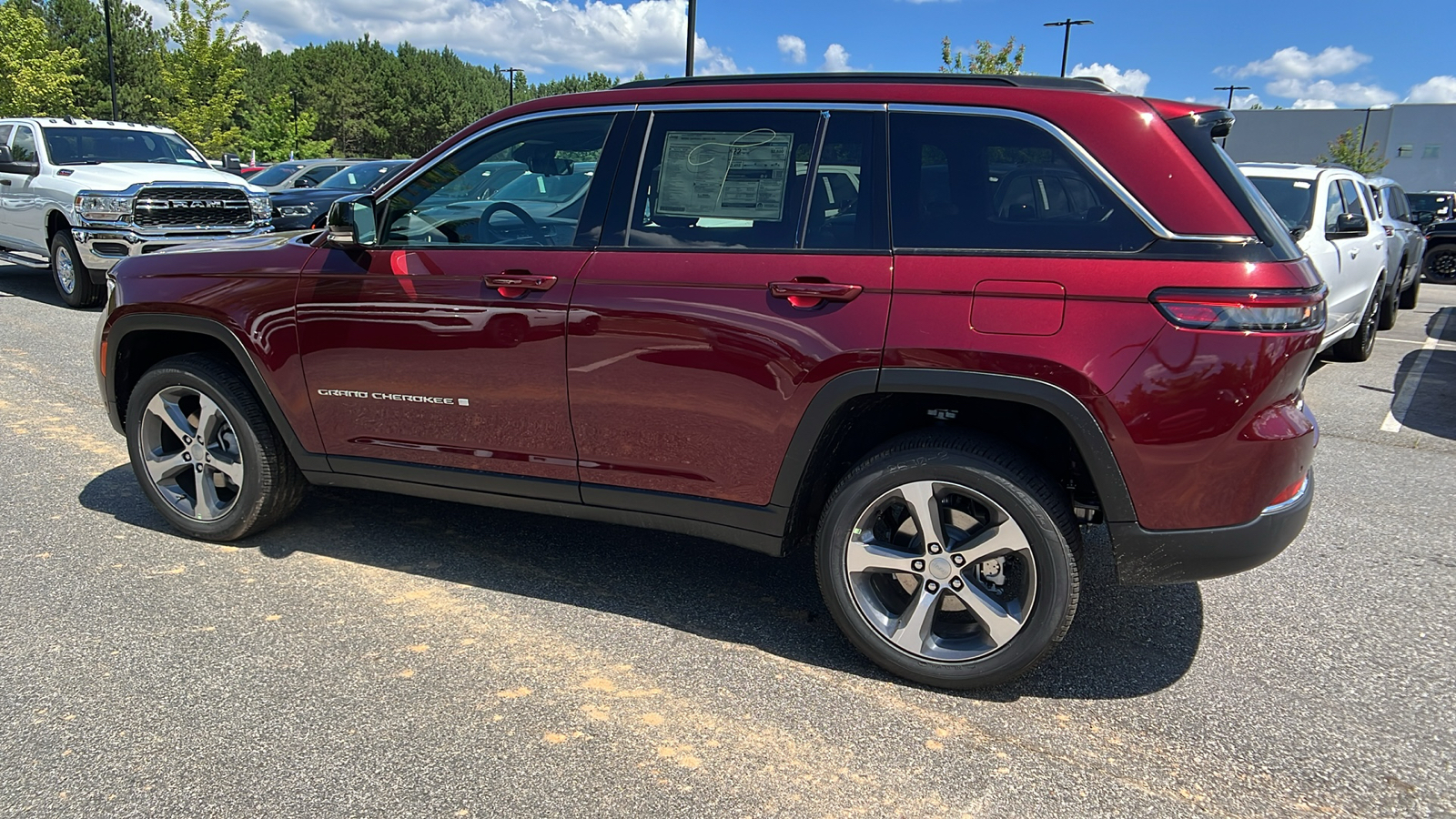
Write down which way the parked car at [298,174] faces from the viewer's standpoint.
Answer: facing the viewer and to the left of the viewer

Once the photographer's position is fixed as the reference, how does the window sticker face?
facing the viewer

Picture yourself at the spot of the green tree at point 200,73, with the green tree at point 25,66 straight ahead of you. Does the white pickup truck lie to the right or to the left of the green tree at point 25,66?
left

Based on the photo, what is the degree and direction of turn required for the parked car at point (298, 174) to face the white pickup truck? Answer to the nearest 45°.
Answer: approximately 45° to its left

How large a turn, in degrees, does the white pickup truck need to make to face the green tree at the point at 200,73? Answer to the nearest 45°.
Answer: approximately 135° to its left

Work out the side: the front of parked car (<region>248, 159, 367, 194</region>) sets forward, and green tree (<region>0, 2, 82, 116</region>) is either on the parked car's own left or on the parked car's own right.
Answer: on the parked car's own right

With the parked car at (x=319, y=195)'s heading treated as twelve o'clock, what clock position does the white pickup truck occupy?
The white pickup truck is roughly at 11 o'clock from the parked car.

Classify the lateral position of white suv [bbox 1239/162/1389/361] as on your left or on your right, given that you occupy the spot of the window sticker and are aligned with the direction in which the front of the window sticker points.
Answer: on your left

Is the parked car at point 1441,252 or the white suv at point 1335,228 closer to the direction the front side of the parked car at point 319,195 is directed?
the white suv

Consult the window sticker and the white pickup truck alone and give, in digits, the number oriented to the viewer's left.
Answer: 0

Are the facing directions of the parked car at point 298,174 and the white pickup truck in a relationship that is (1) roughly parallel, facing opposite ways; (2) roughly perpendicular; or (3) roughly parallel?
roughly perpendicular
